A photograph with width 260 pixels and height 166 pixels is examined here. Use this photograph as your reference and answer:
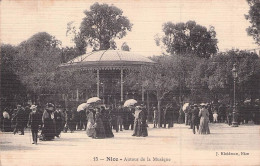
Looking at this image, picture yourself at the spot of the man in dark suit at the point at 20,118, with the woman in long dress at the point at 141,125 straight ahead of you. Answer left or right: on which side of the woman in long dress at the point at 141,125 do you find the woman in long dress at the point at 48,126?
right

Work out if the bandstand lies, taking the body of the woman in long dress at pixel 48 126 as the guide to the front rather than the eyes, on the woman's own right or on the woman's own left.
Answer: on the woman's own left

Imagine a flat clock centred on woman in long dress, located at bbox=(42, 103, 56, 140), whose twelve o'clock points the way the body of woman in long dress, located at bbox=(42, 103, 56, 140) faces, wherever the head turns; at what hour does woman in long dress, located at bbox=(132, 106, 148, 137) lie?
woman in long dress, located at bbox=(132, 106, 148, 137) is roughly at 10 o'clock from woman in long dress, located at bbox=(42, 103, 56, 140).

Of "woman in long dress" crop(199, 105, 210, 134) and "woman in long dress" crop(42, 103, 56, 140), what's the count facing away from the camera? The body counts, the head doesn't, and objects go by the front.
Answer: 1

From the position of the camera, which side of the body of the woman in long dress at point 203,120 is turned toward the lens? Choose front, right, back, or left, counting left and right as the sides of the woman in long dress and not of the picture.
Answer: back

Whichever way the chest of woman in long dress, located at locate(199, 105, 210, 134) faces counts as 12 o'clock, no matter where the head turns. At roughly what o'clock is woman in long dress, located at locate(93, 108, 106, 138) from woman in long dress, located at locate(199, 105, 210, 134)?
woman in long dress, located at locate(93, 108, 106, 138) is roughly at 8 o'clock from woman in long dress, located at locate(199, 105, 210, 134).

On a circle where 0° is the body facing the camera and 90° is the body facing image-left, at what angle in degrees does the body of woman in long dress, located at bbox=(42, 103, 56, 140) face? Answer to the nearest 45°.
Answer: approximately 315°

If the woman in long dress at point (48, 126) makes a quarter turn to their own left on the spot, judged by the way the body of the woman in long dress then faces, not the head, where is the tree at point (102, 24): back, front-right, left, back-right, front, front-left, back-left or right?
front-left

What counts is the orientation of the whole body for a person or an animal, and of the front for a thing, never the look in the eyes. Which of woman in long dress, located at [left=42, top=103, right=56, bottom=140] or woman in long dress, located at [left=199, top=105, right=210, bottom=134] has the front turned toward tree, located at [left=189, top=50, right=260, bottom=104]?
woman in long dress, located at [left=199, top=105, right=210, bottom=134]
